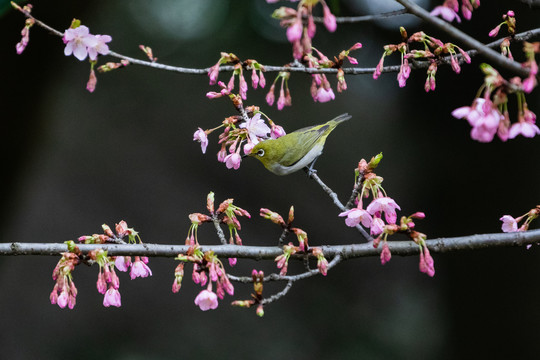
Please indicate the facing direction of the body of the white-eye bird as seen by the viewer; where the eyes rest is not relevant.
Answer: to the viewer's left

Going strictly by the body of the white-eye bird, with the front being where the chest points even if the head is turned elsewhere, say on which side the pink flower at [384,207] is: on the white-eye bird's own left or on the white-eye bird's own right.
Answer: on the white-eye bird's own left

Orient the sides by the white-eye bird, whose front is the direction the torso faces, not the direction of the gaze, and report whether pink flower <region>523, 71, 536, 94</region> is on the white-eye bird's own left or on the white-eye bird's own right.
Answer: on the white-eye bird's own left

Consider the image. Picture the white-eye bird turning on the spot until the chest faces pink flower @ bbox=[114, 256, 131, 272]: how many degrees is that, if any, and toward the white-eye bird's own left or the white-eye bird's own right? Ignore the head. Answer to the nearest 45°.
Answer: approximately 45° to the white-eye bird's own left
